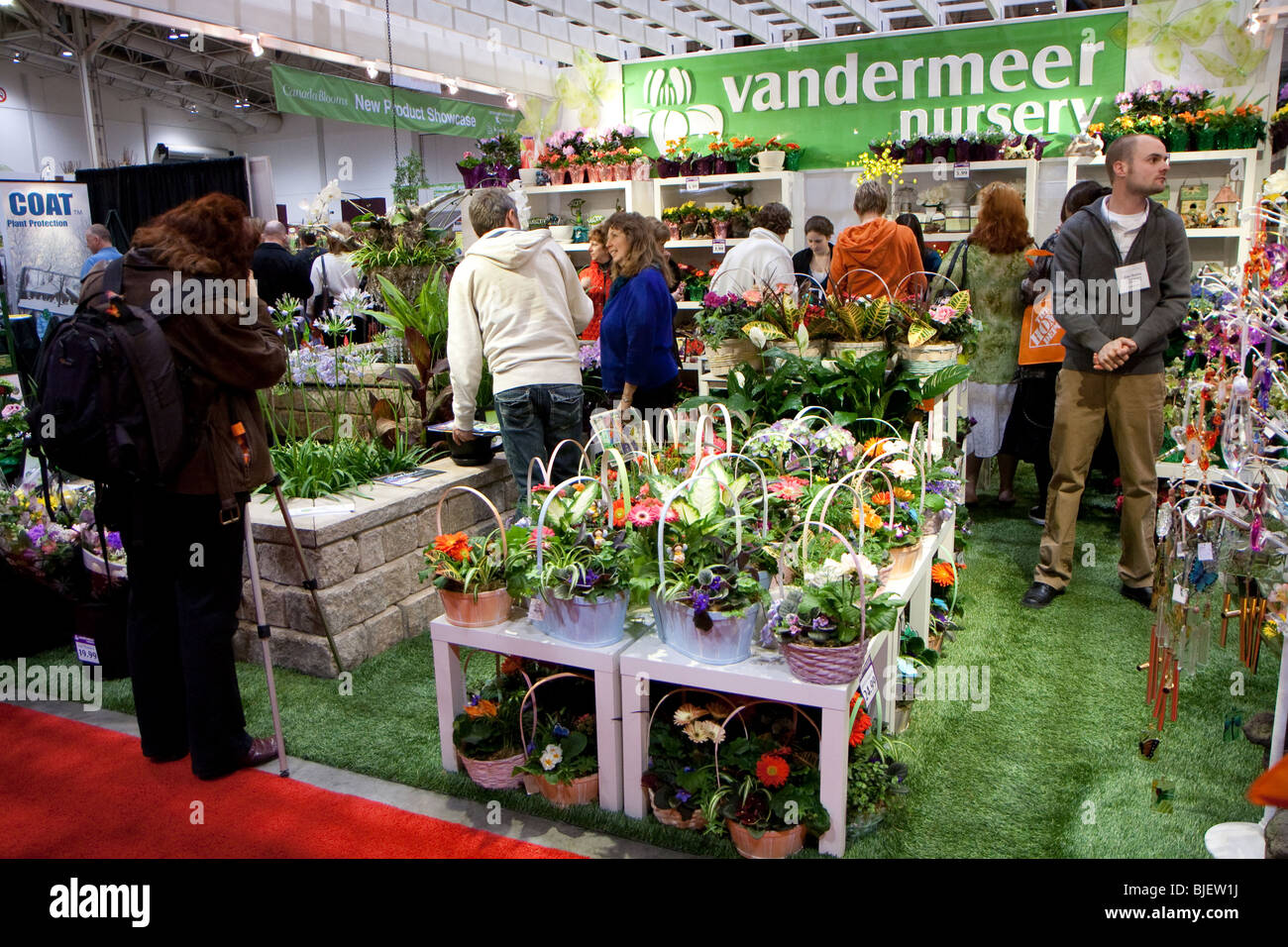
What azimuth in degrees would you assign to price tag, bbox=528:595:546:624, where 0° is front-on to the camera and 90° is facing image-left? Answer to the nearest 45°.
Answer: approximately 0°

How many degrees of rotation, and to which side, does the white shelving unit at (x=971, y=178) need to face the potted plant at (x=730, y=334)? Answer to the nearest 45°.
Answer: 0° — it already faces it

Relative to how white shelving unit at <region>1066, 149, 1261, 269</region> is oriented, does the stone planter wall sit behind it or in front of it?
in front

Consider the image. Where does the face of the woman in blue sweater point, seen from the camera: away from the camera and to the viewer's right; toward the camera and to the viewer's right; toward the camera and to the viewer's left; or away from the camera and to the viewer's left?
toward the camera and to the viewer's left

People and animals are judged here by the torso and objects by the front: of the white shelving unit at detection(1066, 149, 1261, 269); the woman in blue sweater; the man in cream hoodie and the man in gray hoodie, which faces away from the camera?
the man in cream hoodie

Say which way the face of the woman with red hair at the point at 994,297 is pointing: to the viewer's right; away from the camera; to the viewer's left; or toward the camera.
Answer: away from the camera

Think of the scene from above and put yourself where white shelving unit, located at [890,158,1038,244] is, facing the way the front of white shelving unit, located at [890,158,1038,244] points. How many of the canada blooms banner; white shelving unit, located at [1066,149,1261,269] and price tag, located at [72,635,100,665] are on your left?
1

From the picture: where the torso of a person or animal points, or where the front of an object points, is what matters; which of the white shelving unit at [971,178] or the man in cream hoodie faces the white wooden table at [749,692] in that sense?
the white shelving unit

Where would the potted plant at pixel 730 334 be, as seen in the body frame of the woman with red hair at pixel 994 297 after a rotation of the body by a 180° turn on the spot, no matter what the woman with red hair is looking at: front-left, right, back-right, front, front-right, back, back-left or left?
front-right

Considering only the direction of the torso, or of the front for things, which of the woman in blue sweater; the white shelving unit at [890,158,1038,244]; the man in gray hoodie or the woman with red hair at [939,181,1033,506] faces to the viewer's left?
the woman in blue sweater

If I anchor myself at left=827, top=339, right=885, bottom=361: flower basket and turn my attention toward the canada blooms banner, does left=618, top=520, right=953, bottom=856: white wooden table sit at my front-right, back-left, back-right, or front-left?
back-left

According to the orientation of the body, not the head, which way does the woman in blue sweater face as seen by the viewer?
to the viewer's left

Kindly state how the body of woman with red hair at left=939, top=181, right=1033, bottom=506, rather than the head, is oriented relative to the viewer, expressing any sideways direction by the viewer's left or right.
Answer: facing away from the viewer

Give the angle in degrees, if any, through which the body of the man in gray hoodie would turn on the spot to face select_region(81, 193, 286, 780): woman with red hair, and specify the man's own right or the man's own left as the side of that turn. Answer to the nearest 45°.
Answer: approximately 45° to the man's own right

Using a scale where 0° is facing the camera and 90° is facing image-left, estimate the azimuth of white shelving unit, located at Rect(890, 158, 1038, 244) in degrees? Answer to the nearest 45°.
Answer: approximately 0°
